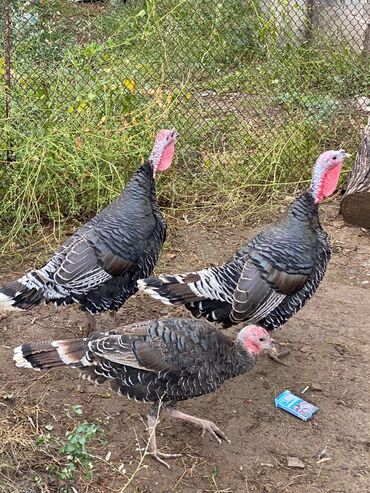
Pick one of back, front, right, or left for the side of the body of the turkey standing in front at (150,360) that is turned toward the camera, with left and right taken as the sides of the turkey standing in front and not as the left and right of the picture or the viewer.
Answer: right

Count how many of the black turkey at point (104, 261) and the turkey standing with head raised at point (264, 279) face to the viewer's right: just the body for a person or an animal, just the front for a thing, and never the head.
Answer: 2

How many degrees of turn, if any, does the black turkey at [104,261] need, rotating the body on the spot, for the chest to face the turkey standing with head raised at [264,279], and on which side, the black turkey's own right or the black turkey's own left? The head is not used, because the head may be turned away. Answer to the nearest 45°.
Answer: approximately 45° to the black turkey's own right

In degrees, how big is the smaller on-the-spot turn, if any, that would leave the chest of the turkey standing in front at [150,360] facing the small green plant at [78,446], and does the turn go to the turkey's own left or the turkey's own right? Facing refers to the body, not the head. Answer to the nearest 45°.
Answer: approximately 135° to the turkey's own right

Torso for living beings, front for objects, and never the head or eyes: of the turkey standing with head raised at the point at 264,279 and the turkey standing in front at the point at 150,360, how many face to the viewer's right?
2

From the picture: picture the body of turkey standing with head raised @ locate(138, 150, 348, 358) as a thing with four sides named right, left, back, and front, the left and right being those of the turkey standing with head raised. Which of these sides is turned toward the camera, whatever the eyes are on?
right

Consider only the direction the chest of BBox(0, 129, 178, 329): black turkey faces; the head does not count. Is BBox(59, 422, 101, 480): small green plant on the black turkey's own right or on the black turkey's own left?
on the black turkey's own right

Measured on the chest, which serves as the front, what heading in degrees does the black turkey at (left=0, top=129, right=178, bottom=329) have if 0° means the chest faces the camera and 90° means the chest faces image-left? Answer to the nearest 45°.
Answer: approximately 270°

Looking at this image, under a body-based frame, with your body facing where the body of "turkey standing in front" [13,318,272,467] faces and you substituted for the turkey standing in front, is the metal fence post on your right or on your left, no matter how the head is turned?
on your left
